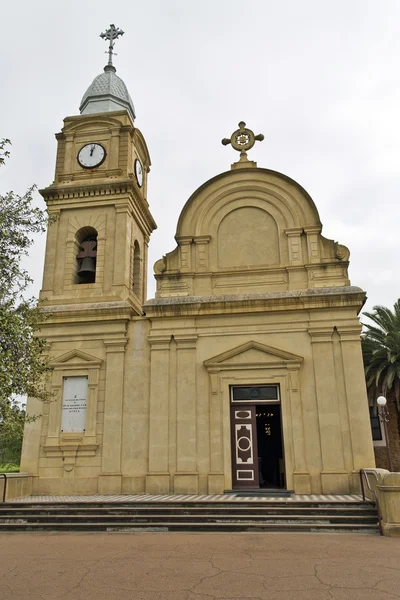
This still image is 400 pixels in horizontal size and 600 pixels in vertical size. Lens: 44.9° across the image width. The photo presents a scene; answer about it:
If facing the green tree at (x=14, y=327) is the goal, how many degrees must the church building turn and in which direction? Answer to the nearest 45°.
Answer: approximately 45° to its right

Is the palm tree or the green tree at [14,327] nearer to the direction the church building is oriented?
the green tree

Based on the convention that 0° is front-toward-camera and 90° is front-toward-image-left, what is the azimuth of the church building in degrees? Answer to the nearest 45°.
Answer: approximately 0°

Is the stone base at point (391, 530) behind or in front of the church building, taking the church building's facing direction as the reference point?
in front

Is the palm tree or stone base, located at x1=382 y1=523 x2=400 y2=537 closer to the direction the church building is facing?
the stone base

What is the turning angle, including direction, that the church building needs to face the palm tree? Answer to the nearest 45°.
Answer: approximately 135° to its left
